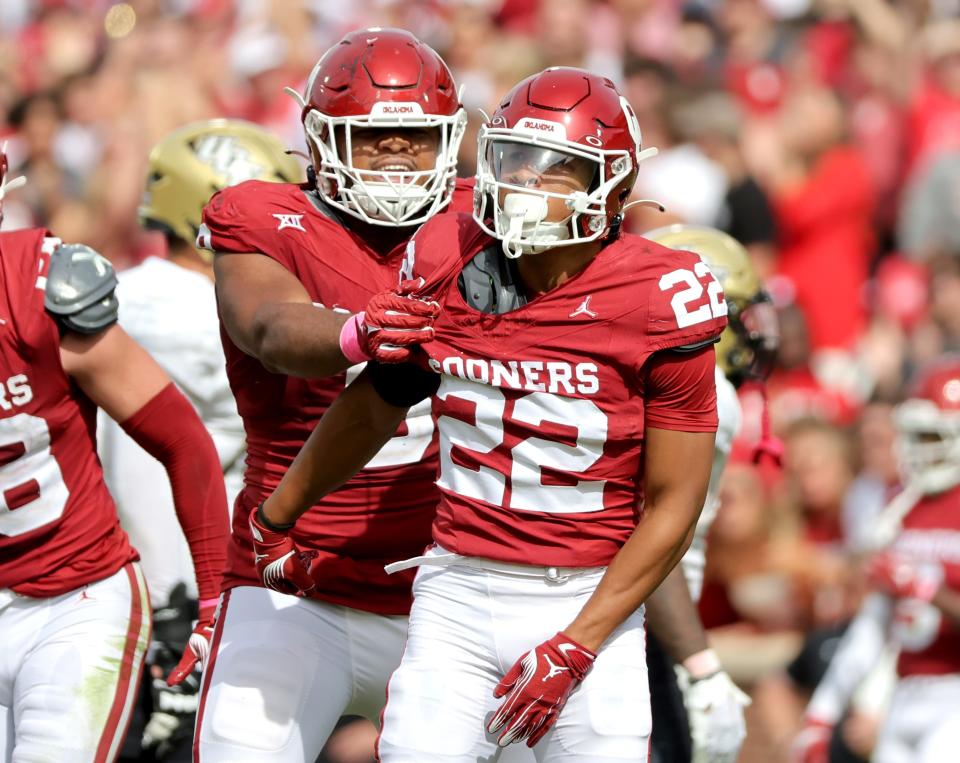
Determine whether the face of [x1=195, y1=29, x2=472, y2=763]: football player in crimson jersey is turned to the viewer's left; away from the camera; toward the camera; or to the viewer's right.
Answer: toward the camera

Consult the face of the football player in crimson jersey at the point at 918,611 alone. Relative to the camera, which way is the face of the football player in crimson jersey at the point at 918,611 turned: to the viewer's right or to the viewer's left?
to the viewer's left

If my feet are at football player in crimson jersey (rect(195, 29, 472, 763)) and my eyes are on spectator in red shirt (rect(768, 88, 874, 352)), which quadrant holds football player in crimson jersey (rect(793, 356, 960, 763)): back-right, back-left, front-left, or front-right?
front-right

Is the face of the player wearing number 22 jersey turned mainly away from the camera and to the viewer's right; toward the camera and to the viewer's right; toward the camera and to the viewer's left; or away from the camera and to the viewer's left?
toward the camera and to the viewer's left

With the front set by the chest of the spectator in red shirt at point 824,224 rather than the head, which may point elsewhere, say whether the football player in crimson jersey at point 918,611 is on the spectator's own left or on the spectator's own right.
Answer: on the spectator's own left

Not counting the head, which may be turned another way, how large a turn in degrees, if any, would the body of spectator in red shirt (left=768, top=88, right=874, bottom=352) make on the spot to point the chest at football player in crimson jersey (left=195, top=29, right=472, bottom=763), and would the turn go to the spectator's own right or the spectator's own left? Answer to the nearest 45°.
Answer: approximately 45° to the spectator's own left

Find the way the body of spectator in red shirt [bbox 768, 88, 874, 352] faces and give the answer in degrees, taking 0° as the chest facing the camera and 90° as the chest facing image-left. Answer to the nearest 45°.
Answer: approximately 45°

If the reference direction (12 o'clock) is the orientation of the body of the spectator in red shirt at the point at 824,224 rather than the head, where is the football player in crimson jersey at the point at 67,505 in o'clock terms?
The football player in crimson jersey is roughly at 11 o'clock from the spectator in red shirt.

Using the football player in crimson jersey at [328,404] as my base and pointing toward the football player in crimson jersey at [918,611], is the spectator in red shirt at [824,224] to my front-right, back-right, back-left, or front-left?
front-left
